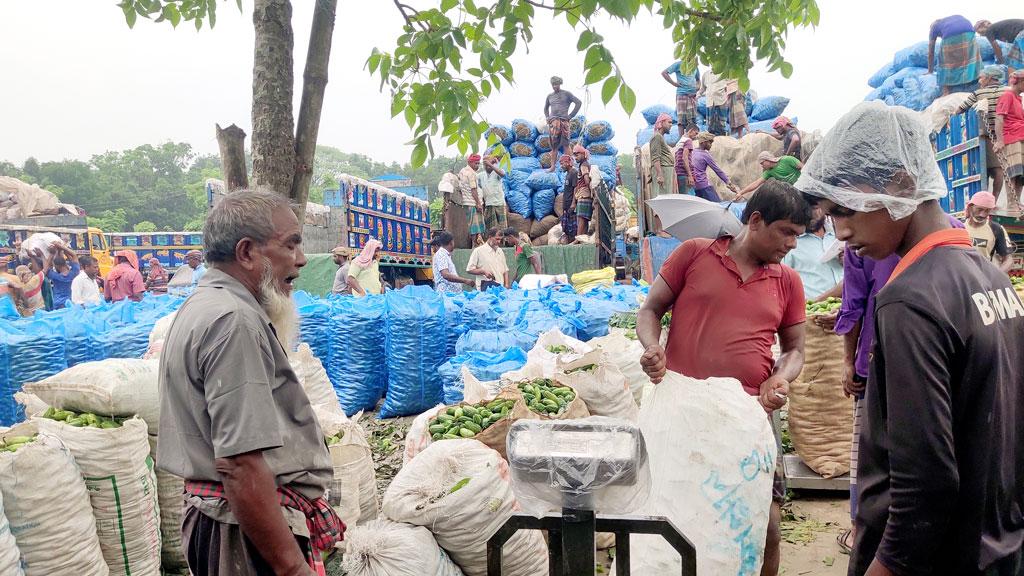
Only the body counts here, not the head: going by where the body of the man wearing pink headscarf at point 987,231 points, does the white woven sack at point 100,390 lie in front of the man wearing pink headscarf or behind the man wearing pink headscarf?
in front

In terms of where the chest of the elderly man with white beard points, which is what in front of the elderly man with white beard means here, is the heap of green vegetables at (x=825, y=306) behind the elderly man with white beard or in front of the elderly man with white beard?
in front

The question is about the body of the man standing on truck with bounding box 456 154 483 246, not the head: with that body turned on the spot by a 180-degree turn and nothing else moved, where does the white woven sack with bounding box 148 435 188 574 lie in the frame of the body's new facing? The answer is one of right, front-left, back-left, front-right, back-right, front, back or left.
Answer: left

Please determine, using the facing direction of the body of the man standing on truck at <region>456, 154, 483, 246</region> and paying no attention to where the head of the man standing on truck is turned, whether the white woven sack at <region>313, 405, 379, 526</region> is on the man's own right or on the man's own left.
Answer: on the man's own right

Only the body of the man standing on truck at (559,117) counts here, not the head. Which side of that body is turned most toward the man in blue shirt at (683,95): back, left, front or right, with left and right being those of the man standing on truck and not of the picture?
left

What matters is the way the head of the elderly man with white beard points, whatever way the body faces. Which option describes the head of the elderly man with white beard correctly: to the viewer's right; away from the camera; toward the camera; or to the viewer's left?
to the viewer's right

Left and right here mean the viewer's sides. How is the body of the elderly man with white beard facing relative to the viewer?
facing to the right of the viewer

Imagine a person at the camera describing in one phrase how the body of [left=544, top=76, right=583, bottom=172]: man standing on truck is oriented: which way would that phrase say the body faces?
toward the camera

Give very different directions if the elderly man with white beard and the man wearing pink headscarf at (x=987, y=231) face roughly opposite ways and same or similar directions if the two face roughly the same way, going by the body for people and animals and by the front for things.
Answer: very different directions
